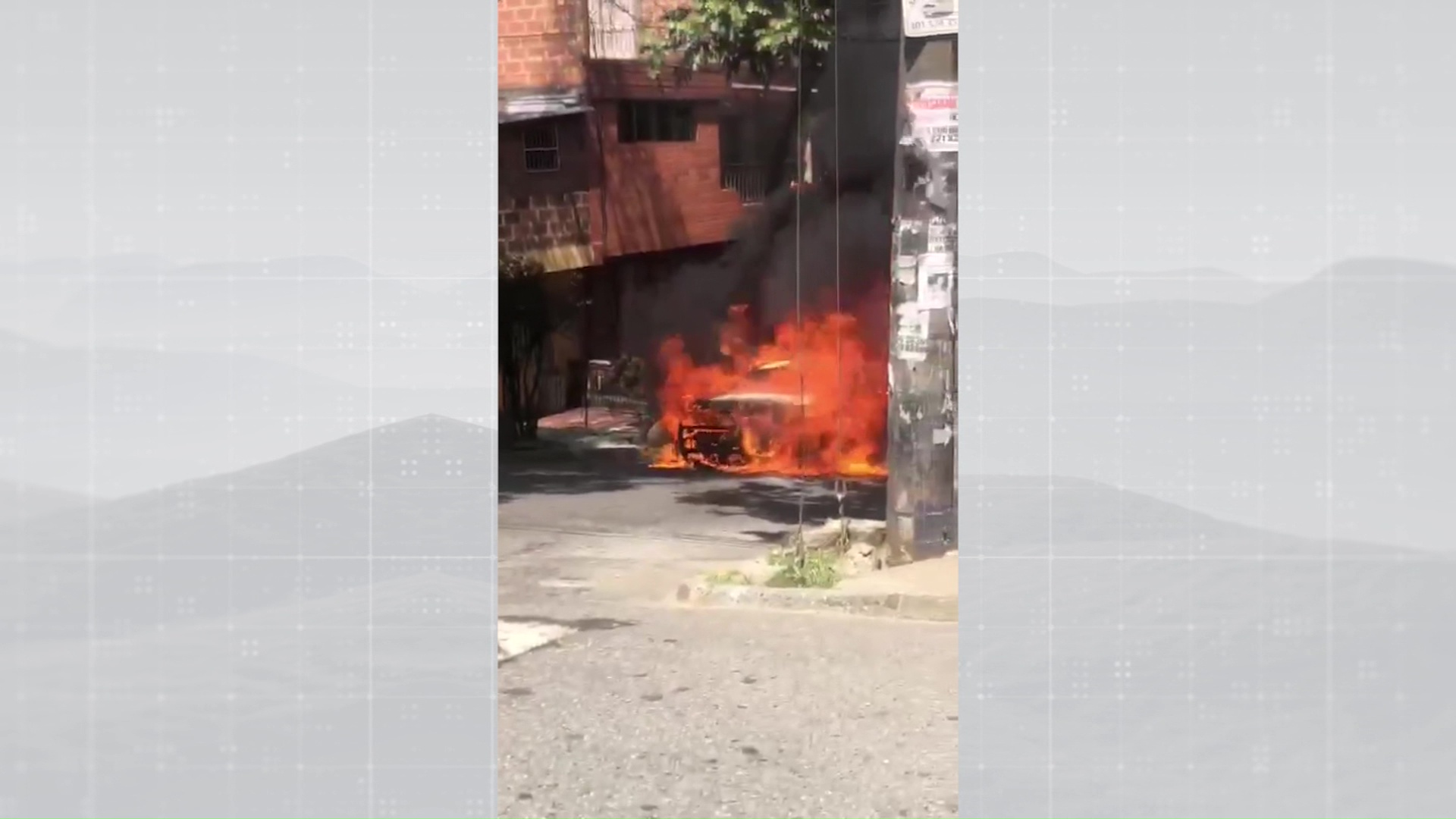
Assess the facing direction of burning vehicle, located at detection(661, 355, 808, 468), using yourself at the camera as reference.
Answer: facing the viewer and to the left of the viewer
